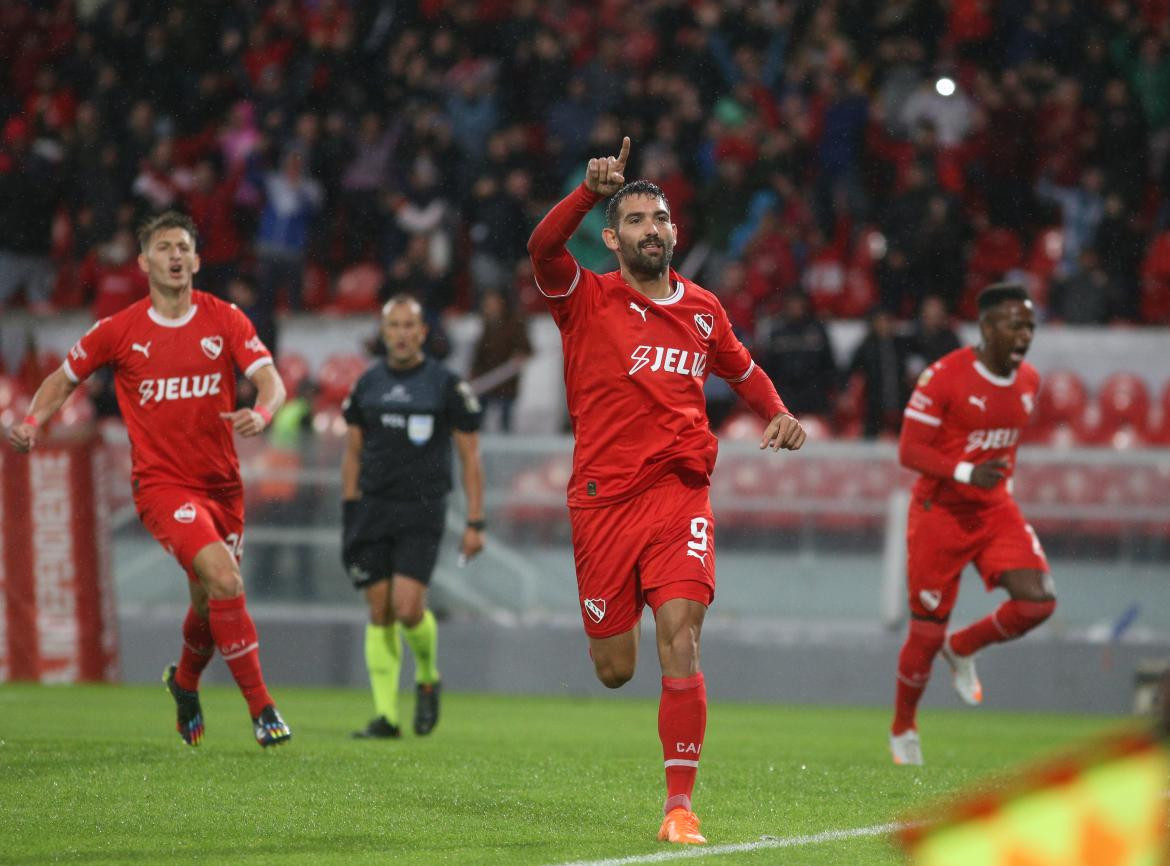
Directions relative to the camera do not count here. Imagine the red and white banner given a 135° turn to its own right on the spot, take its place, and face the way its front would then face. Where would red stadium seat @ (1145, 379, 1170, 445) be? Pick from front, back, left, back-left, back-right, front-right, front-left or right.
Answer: back-right

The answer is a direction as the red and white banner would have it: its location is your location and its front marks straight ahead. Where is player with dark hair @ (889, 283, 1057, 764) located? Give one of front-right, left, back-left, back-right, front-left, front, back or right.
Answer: front-left

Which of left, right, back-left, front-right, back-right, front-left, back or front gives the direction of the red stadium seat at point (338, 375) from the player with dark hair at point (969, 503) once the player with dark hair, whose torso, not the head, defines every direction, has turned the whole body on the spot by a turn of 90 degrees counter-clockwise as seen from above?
left

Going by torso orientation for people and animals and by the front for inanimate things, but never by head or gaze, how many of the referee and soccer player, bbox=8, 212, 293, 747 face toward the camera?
2

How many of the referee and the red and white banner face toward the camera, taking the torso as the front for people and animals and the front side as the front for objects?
2

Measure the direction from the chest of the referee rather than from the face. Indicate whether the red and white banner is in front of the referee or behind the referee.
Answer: behind

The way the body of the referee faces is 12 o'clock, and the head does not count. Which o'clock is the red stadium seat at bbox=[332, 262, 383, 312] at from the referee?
The red stadium seat is roughly at 6 o'clock from the referee.

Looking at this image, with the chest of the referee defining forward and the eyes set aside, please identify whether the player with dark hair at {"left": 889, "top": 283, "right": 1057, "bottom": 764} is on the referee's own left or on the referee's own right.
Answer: on the referee's own left

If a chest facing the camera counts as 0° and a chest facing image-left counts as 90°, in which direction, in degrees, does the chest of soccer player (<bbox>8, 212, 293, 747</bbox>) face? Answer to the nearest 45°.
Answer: approximately 0°

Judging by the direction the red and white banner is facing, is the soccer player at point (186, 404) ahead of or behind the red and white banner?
ahead

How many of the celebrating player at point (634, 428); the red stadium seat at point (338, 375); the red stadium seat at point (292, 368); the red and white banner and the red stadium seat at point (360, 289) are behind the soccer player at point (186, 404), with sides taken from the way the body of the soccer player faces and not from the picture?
4

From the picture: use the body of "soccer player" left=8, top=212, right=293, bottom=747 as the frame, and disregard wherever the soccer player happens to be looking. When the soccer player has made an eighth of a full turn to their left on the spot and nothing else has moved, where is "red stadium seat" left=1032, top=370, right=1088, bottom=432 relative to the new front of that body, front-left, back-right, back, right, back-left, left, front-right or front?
left

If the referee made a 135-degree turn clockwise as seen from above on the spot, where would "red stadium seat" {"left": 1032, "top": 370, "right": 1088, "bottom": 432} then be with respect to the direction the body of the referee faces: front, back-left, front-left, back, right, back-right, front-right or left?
right
